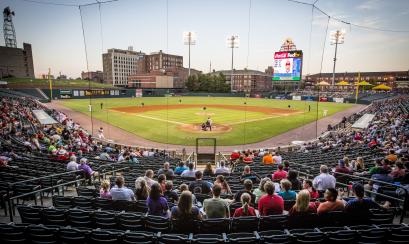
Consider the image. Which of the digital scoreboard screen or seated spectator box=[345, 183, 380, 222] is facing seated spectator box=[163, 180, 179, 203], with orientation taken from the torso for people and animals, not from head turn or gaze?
the digital scoreboard screen

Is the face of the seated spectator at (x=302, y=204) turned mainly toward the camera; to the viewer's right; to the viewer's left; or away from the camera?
away from the camera

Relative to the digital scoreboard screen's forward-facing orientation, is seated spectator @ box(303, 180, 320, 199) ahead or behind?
ahead

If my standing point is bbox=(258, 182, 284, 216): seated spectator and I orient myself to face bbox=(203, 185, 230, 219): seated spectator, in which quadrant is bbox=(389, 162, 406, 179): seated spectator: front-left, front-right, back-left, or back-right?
back-right

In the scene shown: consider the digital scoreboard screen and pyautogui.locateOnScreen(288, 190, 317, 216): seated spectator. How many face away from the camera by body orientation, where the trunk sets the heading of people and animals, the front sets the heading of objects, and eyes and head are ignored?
1

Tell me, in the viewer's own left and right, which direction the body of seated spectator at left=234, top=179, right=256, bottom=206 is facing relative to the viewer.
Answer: facing away from the viewer

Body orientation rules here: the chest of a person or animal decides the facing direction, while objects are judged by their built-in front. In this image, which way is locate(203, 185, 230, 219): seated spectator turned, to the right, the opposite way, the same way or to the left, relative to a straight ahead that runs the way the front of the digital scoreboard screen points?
the opposite way

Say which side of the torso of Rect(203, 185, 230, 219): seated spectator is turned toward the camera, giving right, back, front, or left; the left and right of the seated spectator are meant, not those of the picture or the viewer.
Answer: back

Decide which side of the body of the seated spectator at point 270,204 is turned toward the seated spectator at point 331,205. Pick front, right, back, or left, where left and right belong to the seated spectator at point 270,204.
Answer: right

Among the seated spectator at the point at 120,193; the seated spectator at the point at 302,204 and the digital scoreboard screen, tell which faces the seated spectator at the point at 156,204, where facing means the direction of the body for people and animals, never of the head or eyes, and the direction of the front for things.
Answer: the digital scoreboard screen

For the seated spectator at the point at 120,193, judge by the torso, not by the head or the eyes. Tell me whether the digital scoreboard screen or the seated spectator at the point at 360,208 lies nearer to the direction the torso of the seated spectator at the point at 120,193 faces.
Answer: the digital scoreboard screen

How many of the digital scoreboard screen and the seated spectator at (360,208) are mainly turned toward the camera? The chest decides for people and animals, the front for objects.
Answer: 1

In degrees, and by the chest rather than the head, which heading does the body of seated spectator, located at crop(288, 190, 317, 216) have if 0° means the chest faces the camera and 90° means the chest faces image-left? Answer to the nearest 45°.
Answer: approximately 180°

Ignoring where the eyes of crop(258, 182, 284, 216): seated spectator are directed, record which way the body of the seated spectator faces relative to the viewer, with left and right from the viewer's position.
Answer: facing away from the viewer

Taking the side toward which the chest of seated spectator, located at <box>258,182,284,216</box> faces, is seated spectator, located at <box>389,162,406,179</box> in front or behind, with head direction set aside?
in front
